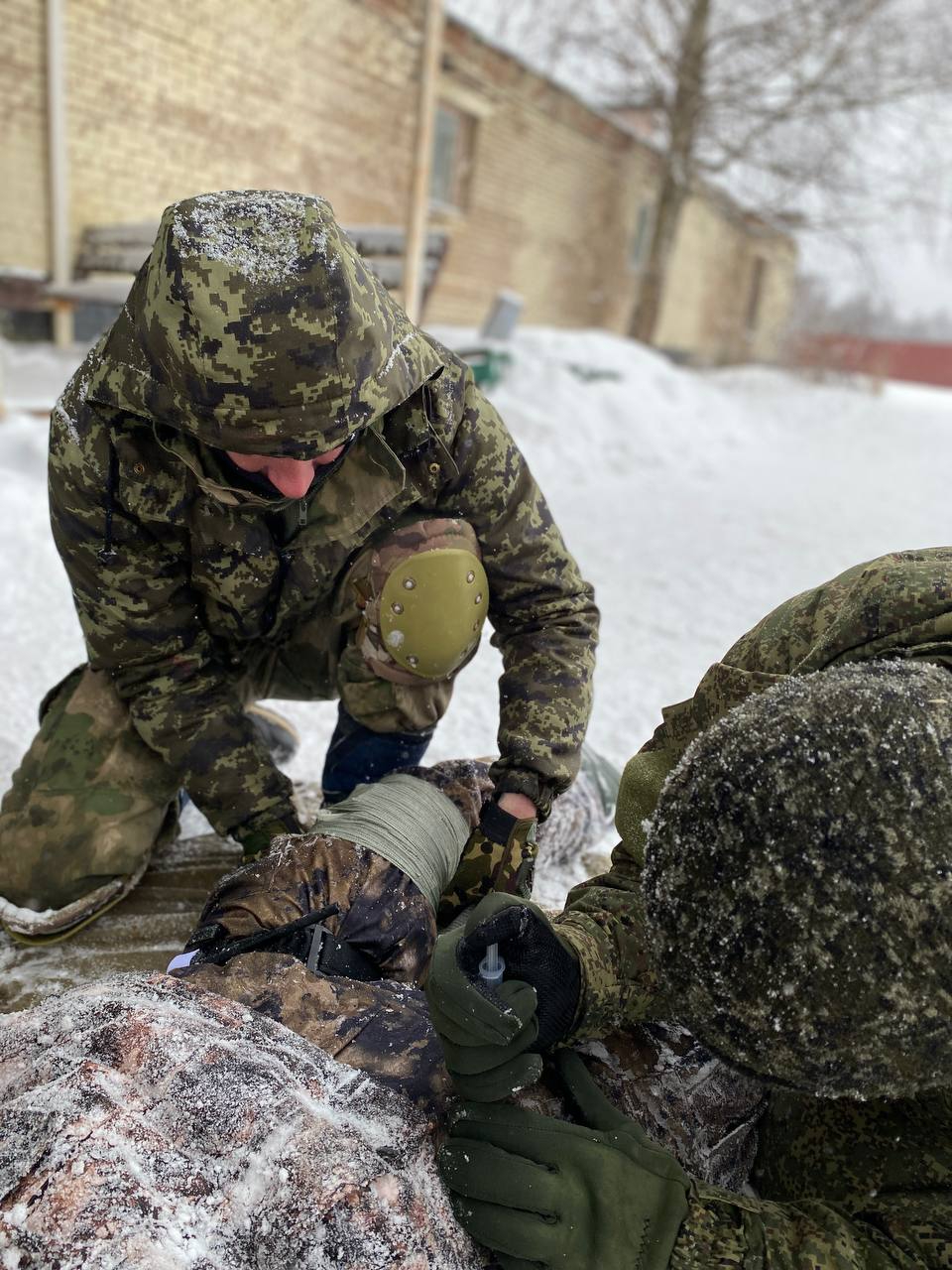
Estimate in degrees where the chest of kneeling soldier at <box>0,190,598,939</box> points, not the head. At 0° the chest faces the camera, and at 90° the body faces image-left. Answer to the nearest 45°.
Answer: approximately 0°

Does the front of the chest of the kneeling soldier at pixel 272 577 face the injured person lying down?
yes

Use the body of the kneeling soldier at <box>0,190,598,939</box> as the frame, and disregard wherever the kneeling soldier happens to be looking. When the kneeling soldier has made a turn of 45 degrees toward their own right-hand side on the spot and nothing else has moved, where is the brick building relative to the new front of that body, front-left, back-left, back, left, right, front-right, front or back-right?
back-right
